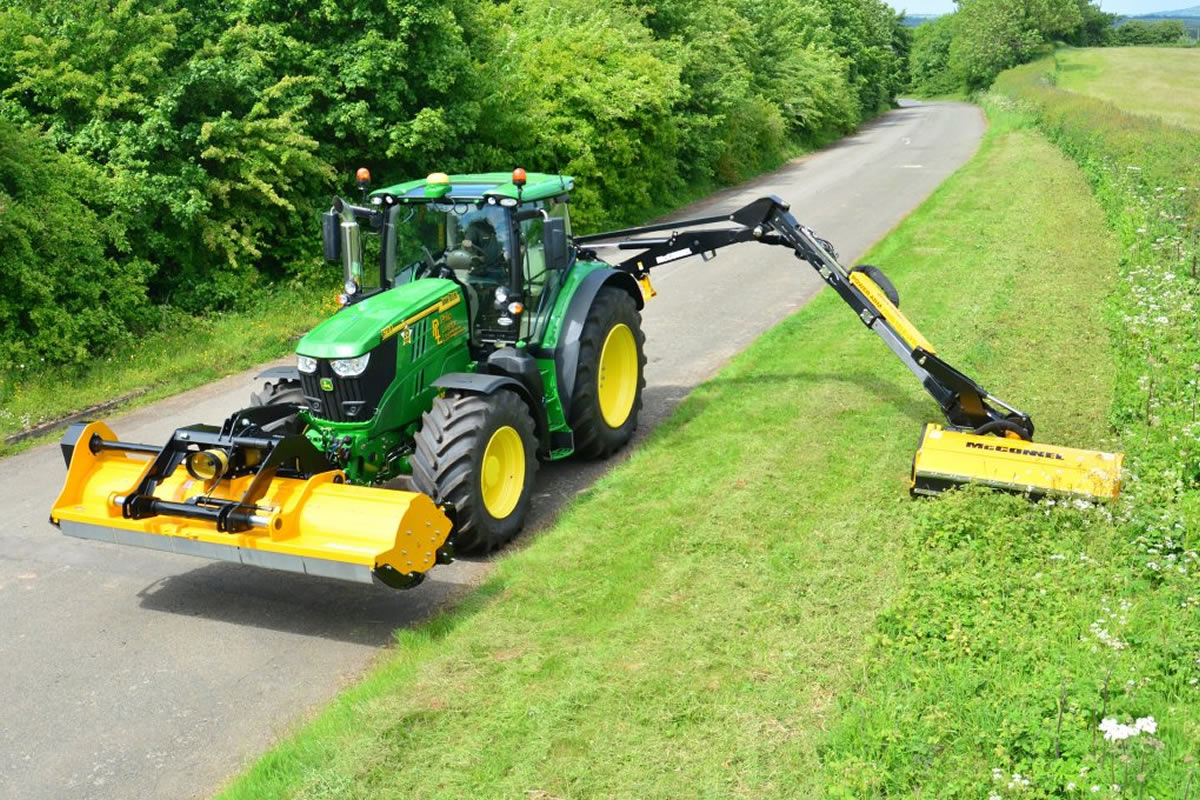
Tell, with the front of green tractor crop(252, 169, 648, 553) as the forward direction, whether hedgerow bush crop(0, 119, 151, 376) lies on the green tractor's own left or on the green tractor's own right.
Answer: on the green tractor's own right

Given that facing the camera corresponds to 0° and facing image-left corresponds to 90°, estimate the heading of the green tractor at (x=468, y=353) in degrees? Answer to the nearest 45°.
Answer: approximately 45°

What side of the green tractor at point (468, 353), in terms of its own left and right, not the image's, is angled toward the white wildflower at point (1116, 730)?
left
